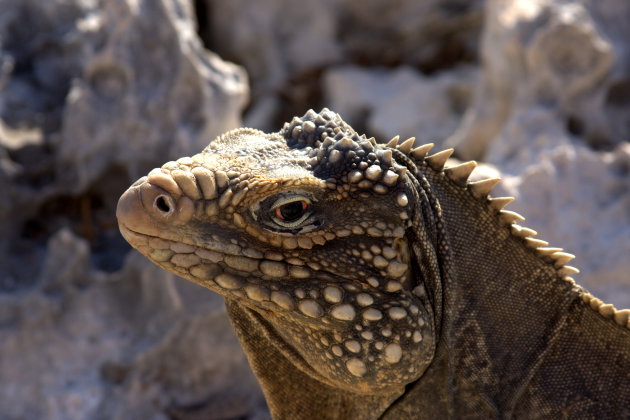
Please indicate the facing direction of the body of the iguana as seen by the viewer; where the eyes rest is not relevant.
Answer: to the viewer's left
